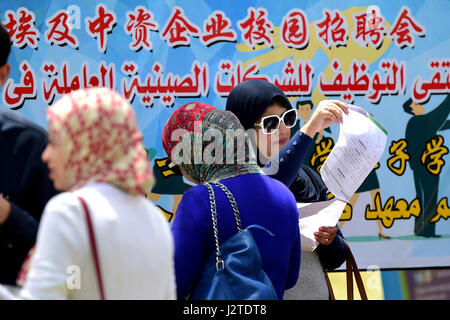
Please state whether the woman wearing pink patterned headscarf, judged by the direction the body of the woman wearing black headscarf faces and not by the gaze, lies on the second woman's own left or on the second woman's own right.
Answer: on the second woman's own right

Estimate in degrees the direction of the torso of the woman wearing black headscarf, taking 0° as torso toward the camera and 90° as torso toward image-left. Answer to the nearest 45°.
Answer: approximately 315°

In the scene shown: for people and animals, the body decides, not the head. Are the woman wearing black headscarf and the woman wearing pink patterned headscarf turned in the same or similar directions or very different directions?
very different directions
